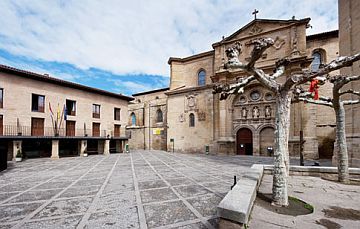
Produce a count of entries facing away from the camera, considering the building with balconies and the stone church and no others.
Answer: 0

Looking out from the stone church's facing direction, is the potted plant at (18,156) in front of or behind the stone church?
in front

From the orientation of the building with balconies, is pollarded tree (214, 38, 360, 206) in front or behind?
in front

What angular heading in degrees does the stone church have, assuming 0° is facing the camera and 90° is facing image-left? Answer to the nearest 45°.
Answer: approximately 45°

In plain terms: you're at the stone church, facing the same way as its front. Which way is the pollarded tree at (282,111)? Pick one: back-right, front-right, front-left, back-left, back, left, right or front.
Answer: front-left

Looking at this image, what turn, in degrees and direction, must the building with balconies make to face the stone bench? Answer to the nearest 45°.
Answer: approximately 45° to its right

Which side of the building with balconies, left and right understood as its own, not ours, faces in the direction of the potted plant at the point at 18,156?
right
